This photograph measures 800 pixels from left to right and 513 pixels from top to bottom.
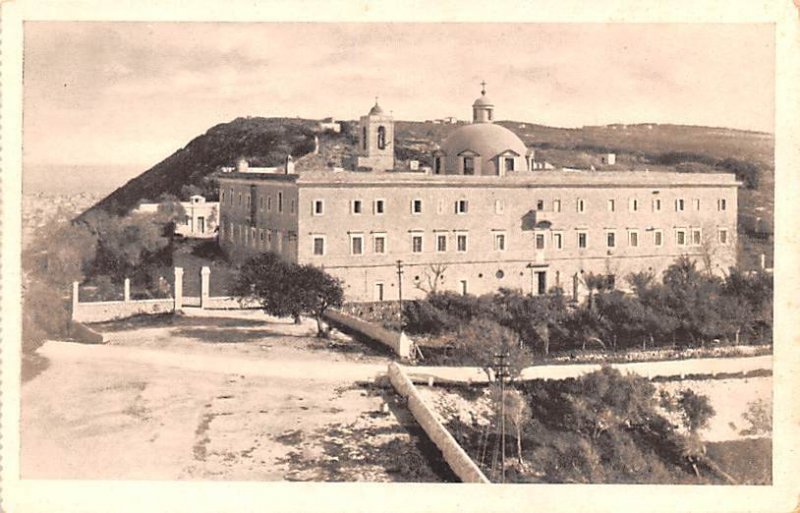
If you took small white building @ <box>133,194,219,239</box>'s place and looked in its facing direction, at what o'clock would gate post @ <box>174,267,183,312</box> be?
The gate post is roughly at 12 o'clock from the small white building.

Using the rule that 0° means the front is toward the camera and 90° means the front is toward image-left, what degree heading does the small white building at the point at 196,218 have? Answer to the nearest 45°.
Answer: approximately 0°
